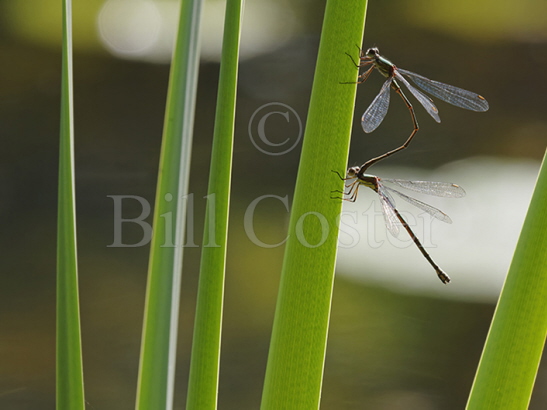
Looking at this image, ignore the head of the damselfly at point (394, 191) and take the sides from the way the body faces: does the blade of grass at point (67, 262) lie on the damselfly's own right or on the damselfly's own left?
on the damselfly's own left

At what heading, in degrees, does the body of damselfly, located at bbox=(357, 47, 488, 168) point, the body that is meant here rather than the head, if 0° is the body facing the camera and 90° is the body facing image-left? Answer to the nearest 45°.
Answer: approximately 90°

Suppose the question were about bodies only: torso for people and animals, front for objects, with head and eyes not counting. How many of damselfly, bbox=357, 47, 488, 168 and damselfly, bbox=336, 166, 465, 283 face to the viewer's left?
2

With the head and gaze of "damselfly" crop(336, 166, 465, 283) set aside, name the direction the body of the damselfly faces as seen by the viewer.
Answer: to the viewer's left

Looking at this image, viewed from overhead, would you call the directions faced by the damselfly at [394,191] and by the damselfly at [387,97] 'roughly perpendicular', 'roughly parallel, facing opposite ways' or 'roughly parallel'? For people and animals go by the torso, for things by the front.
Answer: roughly parallel
